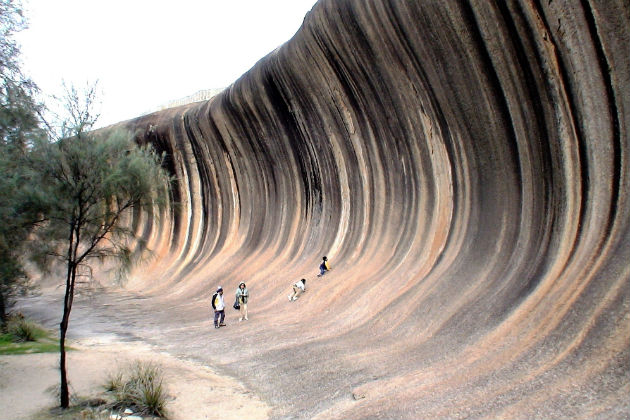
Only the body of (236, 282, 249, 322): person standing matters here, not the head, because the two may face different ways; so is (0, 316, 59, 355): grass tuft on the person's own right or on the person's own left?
on the person's own right

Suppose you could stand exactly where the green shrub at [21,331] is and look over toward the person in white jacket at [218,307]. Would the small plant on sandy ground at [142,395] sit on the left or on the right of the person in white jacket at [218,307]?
right

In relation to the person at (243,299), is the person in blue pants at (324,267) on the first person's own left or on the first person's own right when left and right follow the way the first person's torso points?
on the first person's own left

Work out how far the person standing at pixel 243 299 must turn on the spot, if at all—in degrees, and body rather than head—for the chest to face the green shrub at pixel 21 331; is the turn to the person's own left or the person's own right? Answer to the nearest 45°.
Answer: approximately 90° to the person's own right

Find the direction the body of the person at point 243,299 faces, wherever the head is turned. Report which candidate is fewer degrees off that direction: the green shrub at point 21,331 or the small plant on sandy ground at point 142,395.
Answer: the small plant on sandy ground

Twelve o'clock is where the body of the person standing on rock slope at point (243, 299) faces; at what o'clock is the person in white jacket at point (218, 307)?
The person in white jacket is roughly at 2 o'clock from the person standing on rock slope.

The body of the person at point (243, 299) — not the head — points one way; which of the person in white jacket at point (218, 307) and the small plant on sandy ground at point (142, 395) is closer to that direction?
the small plant on sandy ground

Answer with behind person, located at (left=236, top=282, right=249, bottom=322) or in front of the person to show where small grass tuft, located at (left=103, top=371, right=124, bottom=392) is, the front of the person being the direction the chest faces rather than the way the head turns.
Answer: in front

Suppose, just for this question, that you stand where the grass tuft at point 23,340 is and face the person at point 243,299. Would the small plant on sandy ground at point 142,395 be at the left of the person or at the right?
right

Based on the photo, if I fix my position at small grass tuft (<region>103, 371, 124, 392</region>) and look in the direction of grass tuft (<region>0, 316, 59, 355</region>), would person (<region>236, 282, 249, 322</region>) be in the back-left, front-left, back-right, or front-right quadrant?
front-right

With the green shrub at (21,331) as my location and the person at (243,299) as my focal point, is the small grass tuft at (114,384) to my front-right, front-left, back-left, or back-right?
front-right

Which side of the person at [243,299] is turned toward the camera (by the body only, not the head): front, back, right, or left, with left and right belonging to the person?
front
